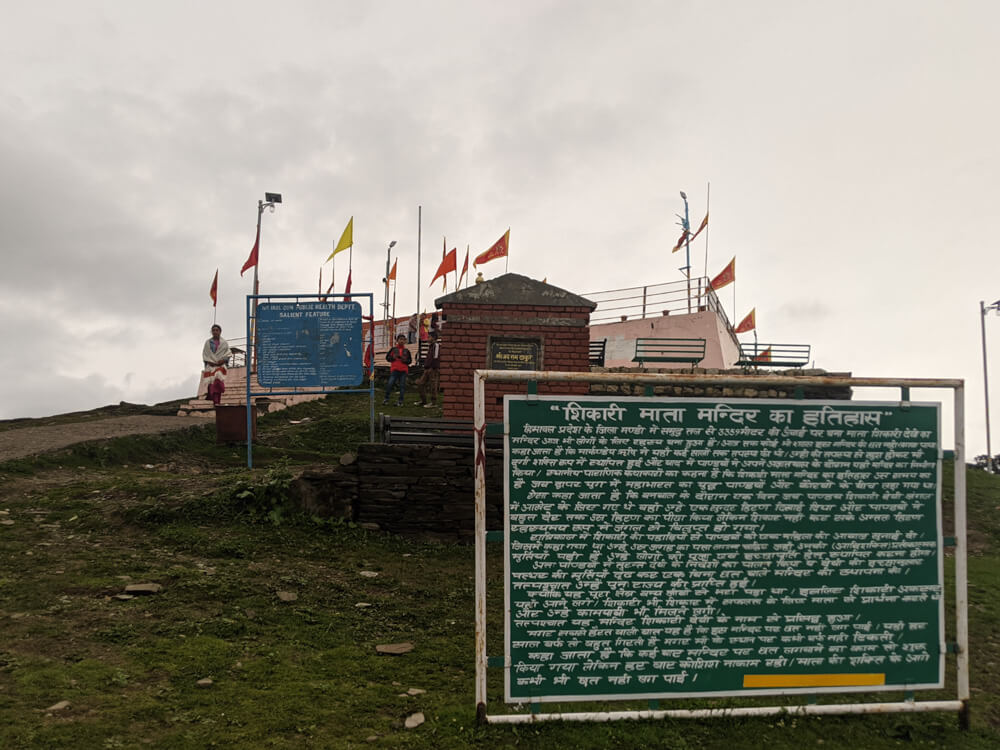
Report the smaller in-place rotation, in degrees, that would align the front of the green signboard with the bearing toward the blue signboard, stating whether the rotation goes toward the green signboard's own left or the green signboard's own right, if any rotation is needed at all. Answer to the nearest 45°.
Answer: approximately 135° to the green signboard's own right

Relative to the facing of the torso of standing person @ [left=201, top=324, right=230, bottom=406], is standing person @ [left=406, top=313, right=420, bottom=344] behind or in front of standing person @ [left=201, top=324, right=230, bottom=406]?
behind

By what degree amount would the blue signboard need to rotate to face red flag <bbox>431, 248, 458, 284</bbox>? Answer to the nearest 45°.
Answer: approximately 180°

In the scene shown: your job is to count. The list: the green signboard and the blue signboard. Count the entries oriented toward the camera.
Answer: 2

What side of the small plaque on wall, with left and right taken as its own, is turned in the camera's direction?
front

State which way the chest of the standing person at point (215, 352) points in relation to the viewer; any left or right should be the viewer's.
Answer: facing the viewer

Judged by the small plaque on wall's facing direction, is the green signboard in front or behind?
in front

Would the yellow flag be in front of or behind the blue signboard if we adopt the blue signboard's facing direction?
behind

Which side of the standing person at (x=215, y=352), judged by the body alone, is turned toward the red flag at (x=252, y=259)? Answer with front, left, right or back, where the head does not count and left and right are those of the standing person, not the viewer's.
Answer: back

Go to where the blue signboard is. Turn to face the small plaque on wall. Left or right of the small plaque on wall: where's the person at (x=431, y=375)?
left

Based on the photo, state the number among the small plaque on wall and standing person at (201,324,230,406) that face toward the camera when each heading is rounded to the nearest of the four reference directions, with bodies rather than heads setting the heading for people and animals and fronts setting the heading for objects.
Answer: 2
